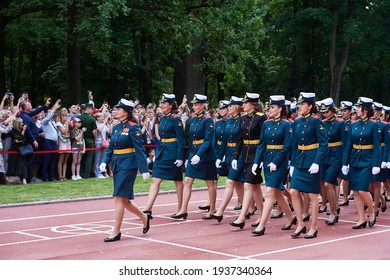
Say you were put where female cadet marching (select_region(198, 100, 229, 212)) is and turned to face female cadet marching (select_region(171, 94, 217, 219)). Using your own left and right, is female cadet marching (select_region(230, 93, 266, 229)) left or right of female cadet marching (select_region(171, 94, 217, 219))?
left

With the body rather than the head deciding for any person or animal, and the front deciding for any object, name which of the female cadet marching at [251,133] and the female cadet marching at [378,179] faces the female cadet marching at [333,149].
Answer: the female cadet marching at [378,179]

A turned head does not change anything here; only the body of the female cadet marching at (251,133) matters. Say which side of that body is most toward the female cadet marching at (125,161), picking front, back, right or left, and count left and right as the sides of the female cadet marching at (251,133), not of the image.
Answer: front

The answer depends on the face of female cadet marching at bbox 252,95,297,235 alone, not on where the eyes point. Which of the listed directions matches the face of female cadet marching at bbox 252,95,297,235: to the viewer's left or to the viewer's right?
to the viewer's left

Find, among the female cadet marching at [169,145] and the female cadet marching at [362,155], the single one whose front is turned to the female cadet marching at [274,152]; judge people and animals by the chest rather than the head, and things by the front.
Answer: the female cadet marching at [362,155]

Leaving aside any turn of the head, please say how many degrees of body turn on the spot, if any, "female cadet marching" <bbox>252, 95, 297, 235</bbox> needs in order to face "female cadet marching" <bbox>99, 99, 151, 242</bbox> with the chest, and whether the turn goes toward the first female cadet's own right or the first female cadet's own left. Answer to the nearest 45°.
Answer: approximately 45° to the first female cadet's own right

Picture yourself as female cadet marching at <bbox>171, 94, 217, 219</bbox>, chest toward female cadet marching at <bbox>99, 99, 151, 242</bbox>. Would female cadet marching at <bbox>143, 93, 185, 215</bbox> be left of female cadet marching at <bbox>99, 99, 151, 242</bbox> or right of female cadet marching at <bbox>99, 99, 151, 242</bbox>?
right

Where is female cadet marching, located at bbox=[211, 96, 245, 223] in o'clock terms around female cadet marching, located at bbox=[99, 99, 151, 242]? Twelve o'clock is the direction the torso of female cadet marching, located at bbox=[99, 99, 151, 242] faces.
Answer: female cadet marching, located at bbox=[211, 96, 245, 223] is roughly at 6 o'clock from female cadet marching, located at bbox=[99, 99, 151, 242].

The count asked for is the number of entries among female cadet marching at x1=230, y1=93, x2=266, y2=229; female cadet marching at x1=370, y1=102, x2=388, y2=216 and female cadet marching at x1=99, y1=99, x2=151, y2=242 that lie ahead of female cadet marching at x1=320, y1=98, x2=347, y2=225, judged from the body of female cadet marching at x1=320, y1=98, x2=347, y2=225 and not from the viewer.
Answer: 2

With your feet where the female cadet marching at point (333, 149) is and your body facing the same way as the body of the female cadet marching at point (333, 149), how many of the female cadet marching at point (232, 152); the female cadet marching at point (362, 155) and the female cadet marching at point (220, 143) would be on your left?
1

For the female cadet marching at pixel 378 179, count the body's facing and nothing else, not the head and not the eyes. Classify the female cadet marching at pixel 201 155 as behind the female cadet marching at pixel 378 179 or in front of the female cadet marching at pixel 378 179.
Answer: in front

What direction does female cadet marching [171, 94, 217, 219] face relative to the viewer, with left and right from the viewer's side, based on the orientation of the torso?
facing the viewer and to the left of the viewer

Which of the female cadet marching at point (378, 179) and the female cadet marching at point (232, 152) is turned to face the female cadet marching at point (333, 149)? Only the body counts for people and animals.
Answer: the female cadet marching at point (378, 179)

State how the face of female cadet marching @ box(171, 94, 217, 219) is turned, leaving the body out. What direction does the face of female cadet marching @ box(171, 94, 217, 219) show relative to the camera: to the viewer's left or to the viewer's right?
to the viewer's left
